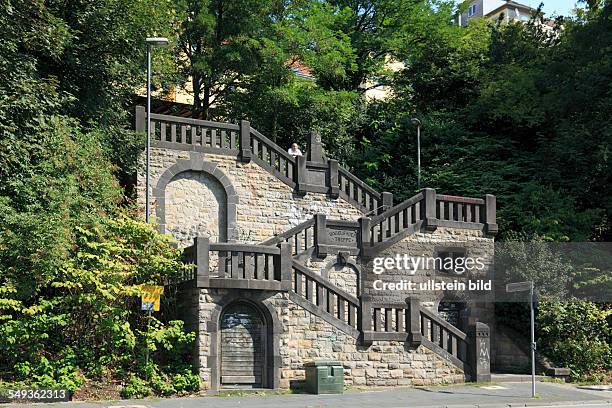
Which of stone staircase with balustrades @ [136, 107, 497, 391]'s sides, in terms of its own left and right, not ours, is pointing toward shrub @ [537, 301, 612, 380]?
left

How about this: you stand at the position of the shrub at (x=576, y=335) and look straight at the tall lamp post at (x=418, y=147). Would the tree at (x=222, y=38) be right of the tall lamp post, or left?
left

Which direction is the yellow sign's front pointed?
toward the camera

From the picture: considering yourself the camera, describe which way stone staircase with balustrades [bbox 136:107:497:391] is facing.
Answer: facing the viewer

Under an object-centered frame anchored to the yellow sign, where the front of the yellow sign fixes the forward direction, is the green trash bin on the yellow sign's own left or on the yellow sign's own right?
on the yellow sign's own left

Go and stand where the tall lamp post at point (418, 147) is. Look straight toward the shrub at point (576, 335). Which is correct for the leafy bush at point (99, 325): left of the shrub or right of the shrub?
right

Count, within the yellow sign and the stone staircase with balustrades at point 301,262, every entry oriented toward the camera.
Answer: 2

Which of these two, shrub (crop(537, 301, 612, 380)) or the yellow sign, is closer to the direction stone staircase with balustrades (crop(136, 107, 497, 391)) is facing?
the yellow sign

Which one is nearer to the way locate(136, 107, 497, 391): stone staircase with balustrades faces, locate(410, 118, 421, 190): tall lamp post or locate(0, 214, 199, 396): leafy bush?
the leafy bush

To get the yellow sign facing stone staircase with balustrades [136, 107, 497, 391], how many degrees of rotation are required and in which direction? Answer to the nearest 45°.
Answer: approximately 135° to its left

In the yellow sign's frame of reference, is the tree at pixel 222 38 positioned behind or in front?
behind
